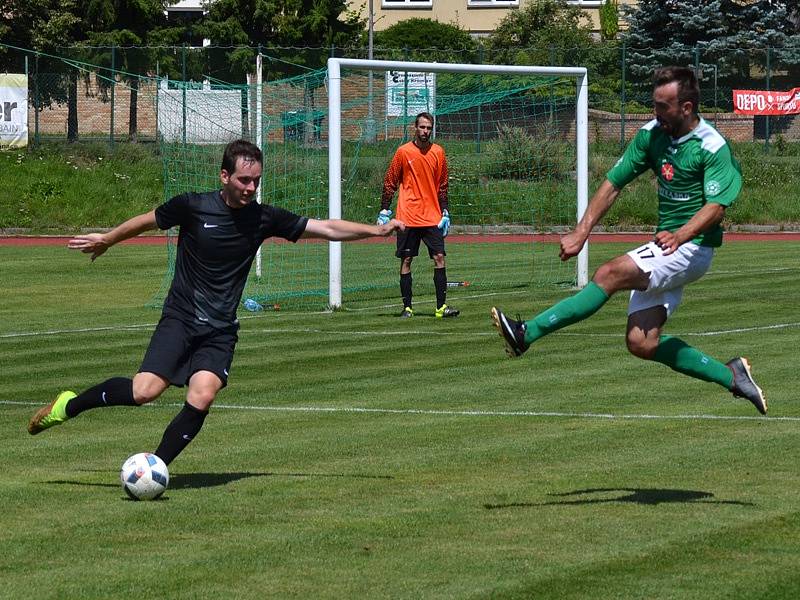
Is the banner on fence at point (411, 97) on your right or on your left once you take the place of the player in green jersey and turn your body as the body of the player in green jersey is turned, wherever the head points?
on your right

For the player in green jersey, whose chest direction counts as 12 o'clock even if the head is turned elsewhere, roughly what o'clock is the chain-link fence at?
The chain-link fence is roughly at 4 o'clock from the player in green jersey.

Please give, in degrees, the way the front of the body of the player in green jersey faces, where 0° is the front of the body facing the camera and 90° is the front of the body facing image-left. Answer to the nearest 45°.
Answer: approximately 45°

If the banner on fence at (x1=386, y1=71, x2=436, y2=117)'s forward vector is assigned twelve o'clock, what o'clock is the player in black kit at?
The player in black kit is roughly at 12 o'clock from the banner on fence.

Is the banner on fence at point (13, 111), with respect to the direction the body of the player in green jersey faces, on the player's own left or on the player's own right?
on the player's own right
